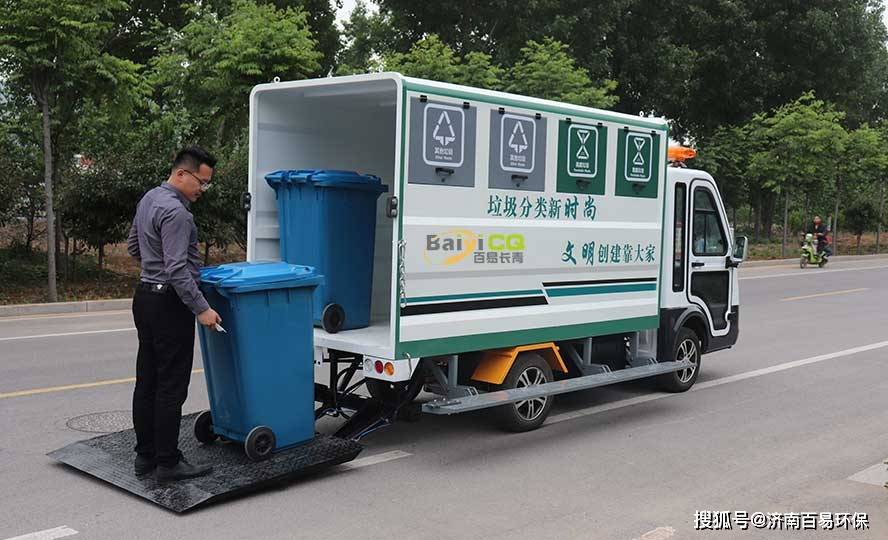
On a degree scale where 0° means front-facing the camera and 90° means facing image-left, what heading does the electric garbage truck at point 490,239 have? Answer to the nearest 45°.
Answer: approximately 225°

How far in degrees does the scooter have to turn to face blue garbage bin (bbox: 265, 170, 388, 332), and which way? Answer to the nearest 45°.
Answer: approximately 45° to its left

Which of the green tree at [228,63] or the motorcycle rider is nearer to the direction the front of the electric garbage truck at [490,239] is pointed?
the motorcycle rider

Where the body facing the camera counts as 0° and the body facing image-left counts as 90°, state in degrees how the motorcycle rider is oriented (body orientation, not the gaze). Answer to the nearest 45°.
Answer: approximately 45°

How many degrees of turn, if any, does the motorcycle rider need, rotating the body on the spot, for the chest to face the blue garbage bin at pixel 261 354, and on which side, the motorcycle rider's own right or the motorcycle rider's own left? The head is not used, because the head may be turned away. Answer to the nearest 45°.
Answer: approximately 45° to the motorcycle rider's own left

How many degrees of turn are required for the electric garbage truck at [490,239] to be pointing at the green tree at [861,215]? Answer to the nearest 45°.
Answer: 0° — it already faces it

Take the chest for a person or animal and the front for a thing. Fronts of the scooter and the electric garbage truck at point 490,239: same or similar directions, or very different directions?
very different directions

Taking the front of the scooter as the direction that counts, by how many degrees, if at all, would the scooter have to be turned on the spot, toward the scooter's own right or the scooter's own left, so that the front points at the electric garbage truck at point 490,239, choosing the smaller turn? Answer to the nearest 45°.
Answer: approximately 45° to the scooter's own left

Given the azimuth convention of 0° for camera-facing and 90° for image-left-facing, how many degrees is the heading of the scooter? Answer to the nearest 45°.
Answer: approximately 45°
